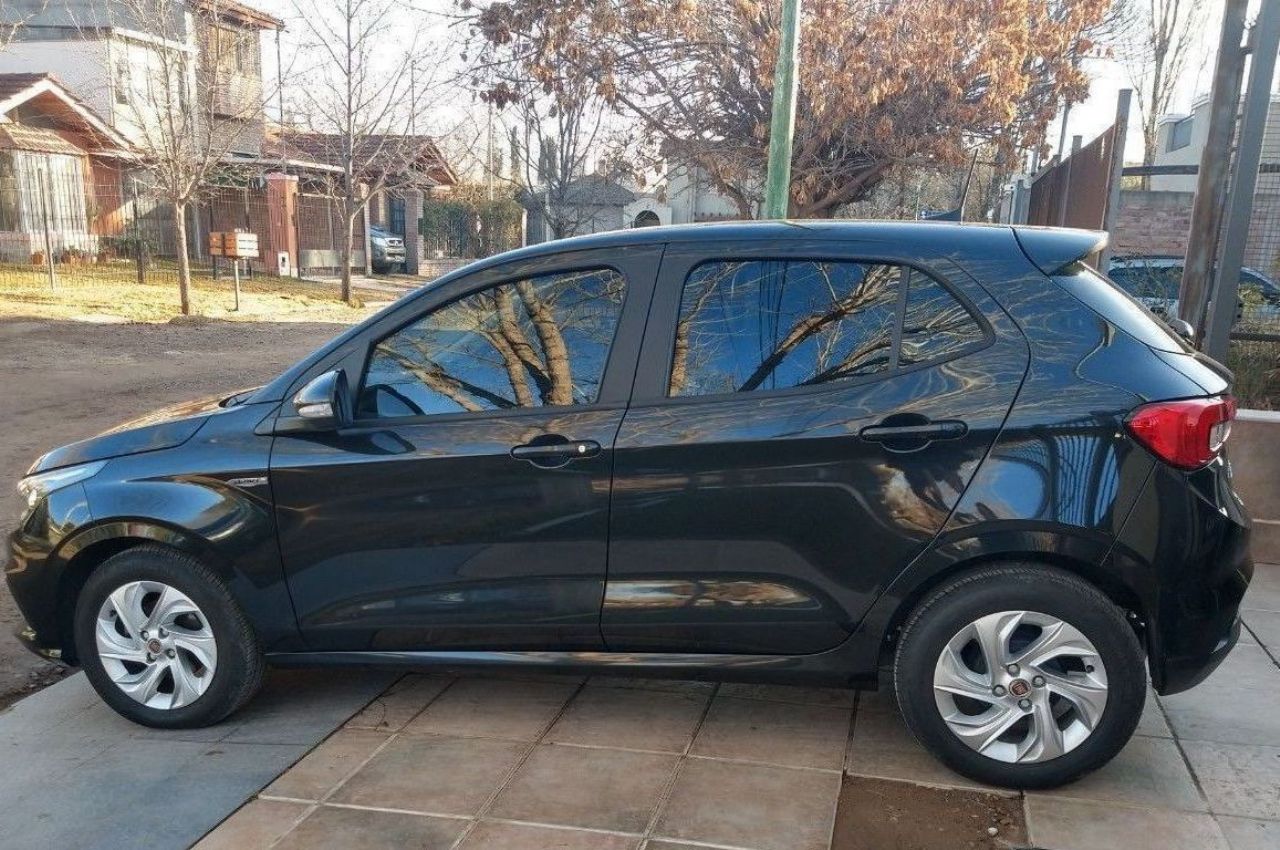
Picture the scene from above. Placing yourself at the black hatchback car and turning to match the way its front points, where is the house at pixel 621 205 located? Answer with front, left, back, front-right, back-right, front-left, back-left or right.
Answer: right

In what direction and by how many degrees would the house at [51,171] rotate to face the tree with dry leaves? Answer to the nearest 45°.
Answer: approximately 45° to its left

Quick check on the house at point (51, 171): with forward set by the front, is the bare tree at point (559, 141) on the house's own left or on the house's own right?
on the house's own left

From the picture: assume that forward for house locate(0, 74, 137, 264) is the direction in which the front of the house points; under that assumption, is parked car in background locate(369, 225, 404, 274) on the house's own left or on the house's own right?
on the house's own left

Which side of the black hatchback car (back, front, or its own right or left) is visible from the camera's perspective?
left

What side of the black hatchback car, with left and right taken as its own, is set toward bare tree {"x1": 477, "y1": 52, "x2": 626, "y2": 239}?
right

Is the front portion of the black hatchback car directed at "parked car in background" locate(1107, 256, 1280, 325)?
no

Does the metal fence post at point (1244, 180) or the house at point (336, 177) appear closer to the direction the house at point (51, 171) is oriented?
the metal fence post

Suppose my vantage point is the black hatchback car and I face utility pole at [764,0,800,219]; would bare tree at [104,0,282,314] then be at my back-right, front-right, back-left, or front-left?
front-left

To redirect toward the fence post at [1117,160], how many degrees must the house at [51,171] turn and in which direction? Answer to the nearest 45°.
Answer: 0° — it already faces it

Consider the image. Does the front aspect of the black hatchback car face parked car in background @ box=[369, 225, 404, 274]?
no

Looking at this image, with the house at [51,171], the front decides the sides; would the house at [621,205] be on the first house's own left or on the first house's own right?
on the first house's own left

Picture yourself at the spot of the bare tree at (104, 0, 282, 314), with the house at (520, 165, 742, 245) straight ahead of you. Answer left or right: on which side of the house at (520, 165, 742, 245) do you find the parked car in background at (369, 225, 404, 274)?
left

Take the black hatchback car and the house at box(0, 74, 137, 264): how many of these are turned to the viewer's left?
1

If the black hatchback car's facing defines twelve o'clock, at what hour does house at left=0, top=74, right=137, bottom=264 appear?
The house is roughly at 2 o'clock from the black hatchback car.

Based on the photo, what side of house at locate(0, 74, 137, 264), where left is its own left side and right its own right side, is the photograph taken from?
front
